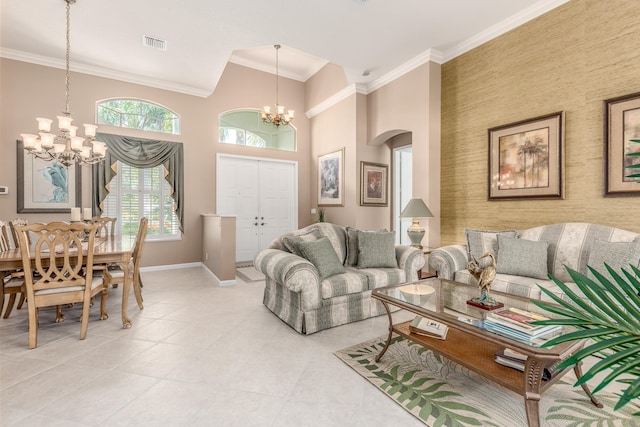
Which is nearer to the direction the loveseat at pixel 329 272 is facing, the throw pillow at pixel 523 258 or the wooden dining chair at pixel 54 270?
the throw pillow

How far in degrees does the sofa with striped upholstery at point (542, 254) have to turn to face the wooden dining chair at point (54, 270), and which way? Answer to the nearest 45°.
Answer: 0° — it already faces it

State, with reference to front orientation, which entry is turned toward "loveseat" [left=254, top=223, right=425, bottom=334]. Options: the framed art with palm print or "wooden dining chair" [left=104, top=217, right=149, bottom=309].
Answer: the framed art with palm print

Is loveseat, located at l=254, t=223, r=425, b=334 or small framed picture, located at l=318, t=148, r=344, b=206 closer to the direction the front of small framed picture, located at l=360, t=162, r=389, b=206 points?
the loveseat

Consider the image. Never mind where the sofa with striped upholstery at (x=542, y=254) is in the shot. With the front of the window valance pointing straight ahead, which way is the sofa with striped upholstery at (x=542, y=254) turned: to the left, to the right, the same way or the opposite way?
to the right

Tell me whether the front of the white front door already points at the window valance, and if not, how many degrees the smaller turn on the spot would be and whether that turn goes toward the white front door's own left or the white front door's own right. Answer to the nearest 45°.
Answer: approximately 90° to the white front door's own right

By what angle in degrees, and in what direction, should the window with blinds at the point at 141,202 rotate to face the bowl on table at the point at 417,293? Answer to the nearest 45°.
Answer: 0° — it already faces it

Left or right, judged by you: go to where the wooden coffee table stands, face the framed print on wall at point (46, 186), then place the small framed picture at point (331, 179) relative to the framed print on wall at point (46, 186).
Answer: right

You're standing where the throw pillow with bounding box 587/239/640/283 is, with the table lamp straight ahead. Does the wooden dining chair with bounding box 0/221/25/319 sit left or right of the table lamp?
left

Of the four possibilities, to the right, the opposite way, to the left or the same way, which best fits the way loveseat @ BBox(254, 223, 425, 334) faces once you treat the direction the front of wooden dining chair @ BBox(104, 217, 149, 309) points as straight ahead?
to the left

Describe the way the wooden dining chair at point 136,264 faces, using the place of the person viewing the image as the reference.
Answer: facing to the left of the viewer
